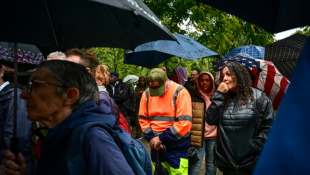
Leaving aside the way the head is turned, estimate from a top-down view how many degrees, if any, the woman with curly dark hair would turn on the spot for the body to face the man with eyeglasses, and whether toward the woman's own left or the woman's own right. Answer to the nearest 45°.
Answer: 0° — they already face them

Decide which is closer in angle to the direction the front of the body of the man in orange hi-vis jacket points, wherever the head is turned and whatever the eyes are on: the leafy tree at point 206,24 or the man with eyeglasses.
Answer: the man with eyeglasses

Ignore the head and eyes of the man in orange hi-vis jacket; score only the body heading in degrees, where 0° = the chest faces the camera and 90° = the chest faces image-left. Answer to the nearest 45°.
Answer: approximately 45°

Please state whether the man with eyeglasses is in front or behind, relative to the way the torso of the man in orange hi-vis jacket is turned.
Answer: in front

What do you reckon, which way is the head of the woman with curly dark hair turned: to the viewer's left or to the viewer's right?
to the viewer's left

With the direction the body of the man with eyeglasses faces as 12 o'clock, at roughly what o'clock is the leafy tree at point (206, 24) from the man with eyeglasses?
The leafy tree is roughly at 4 o'clock from the man with eyeglasses.

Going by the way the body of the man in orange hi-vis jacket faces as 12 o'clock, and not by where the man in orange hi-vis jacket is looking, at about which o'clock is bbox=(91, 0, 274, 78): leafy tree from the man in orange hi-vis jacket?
The leafy tree is roughly at 5 o'clock from the man in orange hi-vis jacket.

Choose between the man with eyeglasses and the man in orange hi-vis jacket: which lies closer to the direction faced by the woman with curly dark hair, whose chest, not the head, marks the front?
the man with eyeglasses

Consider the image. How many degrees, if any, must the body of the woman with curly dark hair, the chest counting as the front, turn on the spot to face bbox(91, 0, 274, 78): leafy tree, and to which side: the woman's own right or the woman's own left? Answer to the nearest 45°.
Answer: approximately 135° to the woman's own right

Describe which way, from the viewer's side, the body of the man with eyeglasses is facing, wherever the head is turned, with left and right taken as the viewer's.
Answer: facing to the left of the viewer

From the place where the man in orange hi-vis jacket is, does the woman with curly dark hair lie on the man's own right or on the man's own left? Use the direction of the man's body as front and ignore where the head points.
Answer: on the man's own left

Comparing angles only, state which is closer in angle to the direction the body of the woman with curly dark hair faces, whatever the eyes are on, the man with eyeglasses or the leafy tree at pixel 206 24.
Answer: the man with eyeglasses
